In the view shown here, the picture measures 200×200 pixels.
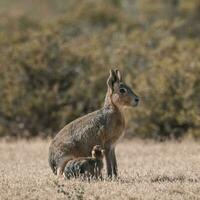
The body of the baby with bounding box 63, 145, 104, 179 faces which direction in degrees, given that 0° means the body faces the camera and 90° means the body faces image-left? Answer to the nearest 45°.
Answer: approximately 270°
